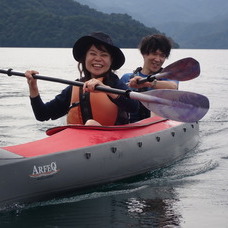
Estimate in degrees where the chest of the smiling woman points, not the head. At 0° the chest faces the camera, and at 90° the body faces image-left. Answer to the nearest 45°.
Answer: approximately 45°

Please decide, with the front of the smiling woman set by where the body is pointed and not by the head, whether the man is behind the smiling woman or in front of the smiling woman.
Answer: behind
